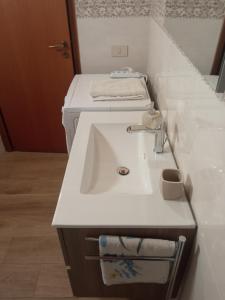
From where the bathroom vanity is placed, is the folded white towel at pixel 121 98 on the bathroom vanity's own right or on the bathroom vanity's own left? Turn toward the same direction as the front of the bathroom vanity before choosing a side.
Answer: on the bathroom vanity's own right

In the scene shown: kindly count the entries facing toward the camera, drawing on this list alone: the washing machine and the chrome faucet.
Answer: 0

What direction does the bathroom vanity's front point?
to the viewer's left

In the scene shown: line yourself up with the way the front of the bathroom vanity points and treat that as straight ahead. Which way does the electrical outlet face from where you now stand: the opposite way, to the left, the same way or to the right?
to the left

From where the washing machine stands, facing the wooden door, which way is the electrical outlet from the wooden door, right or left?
right

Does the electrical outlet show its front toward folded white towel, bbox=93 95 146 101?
yes

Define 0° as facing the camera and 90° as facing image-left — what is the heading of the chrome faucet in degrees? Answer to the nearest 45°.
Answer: approximately 90°

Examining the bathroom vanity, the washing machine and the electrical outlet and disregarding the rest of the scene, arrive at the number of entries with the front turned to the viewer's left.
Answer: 2

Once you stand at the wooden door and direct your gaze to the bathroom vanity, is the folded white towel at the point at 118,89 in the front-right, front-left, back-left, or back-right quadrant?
front-left

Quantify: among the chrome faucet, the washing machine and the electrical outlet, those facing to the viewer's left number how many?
2

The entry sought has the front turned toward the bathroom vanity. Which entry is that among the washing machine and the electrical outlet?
the electrical outlet

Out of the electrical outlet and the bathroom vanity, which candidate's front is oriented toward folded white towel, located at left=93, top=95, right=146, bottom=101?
the electrical outlet

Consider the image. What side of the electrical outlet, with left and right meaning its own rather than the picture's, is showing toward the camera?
front

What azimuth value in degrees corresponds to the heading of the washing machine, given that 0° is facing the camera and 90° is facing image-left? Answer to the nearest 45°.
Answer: approximately 90°
